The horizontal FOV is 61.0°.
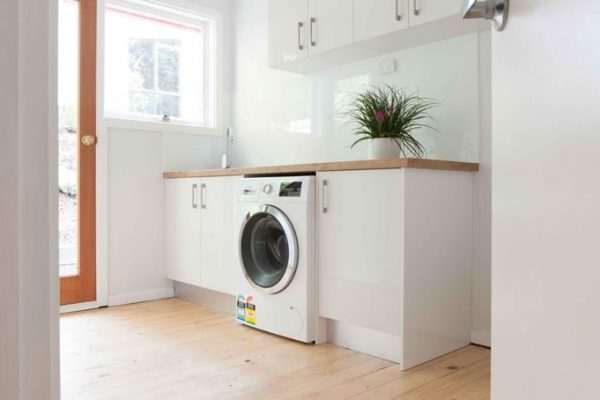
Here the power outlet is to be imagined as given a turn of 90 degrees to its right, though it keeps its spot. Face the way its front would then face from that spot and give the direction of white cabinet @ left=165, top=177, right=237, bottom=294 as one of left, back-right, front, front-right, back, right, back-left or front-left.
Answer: front-left

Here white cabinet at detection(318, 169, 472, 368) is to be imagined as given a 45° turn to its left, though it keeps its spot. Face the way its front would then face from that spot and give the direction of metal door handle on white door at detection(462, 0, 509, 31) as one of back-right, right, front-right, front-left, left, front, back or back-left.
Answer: front

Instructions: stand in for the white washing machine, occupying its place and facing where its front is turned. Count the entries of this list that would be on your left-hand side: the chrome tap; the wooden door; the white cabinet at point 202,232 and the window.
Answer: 0

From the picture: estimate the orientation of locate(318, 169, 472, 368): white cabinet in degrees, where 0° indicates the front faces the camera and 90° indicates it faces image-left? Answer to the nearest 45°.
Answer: approximately 45°

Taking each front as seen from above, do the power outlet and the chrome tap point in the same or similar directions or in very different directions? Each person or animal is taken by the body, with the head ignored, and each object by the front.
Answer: same or similar directions

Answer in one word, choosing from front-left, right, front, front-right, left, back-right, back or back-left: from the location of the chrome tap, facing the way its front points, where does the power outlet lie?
left

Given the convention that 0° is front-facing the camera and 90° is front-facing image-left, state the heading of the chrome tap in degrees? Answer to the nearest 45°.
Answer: approximately 45°

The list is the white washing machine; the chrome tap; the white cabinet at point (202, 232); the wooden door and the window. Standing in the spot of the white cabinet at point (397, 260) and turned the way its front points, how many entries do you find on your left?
0

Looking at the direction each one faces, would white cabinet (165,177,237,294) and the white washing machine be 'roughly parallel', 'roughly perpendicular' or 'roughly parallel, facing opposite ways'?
roughly parallel

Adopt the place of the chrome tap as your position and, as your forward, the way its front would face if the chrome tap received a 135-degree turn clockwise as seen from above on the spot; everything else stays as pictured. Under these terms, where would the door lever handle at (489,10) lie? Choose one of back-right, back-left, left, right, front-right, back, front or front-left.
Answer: back

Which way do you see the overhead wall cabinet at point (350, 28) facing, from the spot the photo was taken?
facing the viewer and to the left of the viewer

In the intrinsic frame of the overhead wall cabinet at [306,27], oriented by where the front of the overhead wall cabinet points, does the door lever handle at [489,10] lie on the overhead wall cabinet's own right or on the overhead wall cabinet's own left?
on the overhead wall cabinet's own left

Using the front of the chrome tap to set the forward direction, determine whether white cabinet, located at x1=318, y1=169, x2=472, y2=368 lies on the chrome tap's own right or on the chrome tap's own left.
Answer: on the chrome tap's own left

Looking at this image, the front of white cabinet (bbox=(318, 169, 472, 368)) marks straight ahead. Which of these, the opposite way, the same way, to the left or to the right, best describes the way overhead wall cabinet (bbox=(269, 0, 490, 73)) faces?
the same way

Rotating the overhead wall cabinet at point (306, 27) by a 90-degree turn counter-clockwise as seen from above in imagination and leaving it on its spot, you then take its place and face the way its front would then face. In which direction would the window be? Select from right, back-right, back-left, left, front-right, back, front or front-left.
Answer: back

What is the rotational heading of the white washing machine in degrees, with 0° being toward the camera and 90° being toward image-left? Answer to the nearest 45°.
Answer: approximately 45°

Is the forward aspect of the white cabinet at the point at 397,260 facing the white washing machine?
no

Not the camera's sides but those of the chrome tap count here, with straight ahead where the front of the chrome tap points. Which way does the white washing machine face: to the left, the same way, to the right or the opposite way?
the same way
